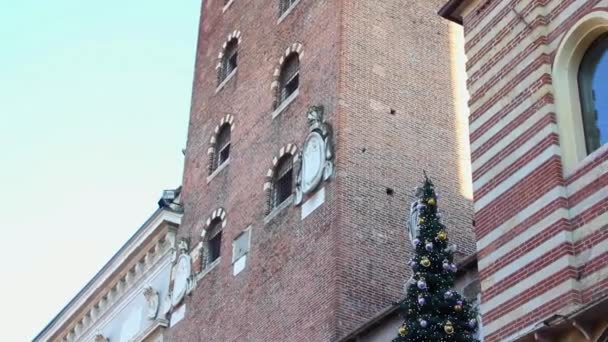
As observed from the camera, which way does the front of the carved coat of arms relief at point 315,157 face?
facing the viewer and to the left of the viewer

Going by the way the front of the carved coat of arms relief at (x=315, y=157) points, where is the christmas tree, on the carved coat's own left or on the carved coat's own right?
on the carved coat's own left
